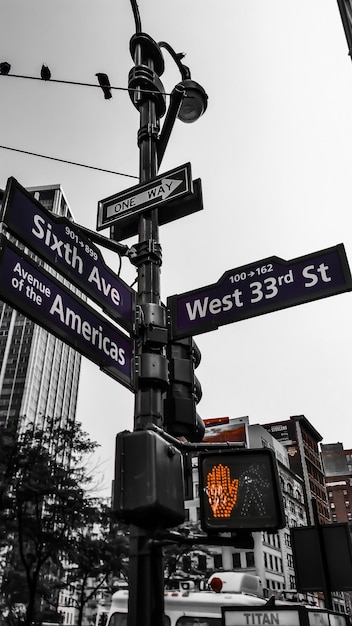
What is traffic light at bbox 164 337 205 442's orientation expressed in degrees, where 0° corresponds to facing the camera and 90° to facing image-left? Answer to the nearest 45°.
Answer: approximately 225°

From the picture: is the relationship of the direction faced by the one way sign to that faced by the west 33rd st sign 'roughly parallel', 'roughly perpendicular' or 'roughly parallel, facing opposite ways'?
roughly parallel

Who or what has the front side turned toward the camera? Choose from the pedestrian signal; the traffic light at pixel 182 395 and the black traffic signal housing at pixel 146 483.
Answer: the pedestrian signal

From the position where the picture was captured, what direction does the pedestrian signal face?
facing the viewer

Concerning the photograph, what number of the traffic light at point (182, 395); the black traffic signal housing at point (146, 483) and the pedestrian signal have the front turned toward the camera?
1

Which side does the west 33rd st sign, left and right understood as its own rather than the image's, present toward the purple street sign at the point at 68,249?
front

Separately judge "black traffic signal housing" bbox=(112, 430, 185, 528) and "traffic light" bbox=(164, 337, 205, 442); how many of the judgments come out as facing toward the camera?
0

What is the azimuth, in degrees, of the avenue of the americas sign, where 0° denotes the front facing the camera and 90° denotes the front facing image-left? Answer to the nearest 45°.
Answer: approximately 315°

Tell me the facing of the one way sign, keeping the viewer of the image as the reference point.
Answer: facing the viewer and to the left of the viewer
